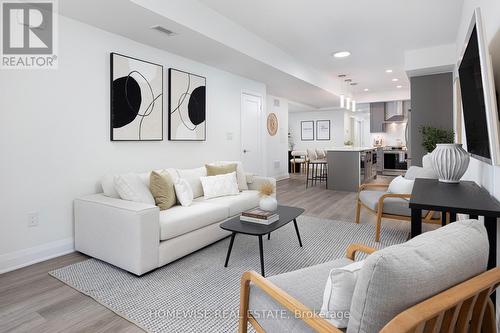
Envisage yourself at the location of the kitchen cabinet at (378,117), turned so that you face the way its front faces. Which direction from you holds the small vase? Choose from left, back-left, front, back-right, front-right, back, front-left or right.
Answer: front

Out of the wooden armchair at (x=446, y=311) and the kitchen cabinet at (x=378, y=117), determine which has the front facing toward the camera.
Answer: the kitchen cabinet

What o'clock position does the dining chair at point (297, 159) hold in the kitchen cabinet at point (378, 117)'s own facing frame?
The dining chair is roughly at 2 o'clock from the kitchen cabinet.

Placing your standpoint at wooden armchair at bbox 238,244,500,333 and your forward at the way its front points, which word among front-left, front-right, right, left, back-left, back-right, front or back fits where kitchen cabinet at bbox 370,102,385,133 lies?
front-right

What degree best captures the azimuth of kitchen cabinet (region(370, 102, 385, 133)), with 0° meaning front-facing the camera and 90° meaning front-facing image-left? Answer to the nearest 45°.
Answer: approximately 0°

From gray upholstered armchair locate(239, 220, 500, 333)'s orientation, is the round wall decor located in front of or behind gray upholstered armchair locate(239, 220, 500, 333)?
in front

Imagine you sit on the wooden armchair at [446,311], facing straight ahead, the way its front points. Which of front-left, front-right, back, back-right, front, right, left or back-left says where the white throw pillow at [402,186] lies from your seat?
front-right

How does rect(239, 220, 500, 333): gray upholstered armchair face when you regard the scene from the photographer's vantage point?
facing away from the viewer and to the left of the viewer

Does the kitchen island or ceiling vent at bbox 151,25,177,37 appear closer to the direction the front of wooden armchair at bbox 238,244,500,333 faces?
the ceiling vent

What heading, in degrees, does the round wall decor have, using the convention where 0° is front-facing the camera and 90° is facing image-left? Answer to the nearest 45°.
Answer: approximately 315°

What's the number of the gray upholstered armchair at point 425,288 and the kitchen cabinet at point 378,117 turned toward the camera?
1

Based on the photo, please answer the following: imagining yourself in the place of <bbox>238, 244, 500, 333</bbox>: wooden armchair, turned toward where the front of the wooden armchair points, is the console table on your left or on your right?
on your right

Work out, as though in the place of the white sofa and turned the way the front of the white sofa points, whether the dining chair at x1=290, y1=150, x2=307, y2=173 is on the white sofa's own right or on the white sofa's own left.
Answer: on the white sofa's own left

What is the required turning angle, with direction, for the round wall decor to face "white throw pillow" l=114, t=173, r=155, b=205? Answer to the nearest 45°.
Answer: approximately 45° to its right

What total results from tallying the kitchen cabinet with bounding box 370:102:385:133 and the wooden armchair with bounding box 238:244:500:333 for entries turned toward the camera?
1
